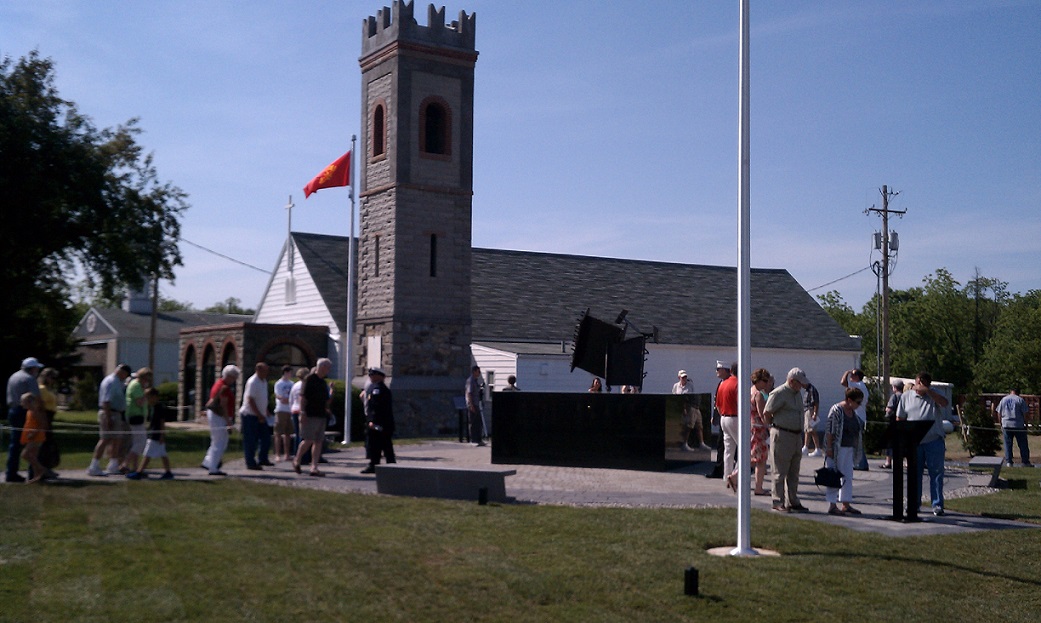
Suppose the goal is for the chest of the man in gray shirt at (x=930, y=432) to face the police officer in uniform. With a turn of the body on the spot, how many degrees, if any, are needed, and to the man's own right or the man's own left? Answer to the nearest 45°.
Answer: approximately 90° to the man's own right

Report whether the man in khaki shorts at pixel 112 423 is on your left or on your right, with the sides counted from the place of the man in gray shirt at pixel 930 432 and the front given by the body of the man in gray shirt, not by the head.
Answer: on your right

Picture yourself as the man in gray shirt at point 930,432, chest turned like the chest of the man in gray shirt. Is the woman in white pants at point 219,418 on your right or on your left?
on your right
